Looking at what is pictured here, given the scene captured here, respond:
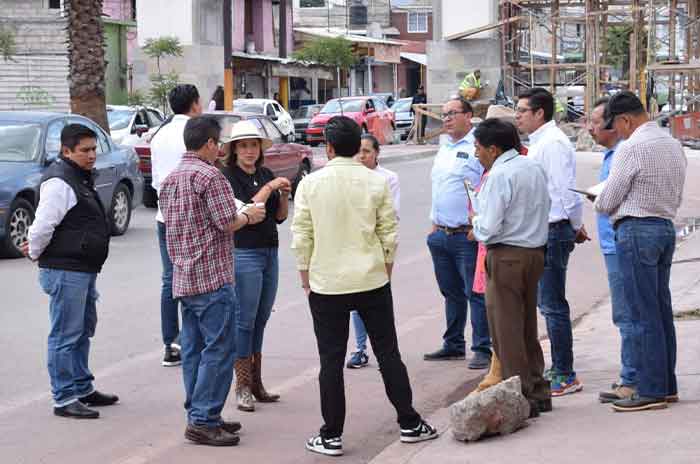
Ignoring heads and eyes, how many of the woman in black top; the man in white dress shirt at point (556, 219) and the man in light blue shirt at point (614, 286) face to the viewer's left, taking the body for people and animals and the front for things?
2

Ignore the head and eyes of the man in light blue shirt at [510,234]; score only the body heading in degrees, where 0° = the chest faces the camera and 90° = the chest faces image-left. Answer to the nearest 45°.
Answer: approximately 135°

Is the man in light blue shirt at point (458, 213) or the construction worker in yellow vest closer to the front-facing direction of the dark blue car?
the man in light blue shirt

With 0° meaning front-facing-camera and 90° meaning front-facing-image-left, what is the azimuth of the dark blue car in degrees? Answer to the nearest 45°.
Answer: approximately 45°

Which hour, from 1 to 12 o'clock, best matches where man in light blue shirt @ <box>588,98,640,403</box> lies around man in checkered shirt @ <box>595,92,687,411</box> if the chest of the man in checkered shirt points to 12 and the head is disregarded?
The man in light blue shirt is roughly at 1 o'clock from the man in checkered shirt.

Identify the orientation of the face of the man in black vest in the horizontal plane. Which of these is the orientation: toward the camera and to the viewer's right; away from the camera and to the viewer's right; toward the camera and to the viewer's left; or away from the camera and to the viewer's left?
toward the camera and to the viewer's right

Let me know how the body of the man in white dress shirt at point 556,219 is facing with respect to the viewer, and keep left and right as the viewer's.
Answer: facing to the left of the viewer

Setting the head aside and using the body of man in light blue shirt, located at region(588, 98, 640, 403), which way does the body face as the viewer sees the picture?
to the viewer's left

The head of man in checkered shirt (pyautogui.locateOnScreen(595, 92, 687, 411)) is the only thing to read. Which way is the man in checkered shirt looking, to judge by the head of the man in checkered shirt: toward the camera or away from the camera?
away from the camera

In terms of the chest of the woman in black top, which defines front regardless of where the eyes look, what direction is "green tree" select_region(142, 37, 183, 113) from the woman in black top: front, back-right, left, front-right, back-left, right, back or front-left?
back-left

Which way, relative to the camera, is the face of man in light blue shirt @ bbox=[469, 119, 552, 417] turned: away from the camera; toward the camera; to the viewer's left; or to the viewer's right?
to the viewer's left

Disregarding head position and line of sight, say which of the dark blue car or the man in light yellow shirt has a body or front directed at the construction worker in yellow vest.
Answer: the man in light yellow shirt

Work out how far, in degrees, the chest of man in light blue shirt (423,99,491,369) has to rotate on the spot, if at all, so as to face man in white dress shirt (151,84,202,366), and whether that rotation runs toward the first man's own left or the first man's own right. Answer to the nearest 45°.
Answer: approximately 45° to the first man's own right

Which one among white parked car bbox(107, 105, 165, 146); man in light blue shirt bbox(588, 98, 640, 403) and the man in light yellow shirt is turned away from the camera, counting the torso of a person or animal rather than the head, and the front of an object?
the man in light yellow shirt

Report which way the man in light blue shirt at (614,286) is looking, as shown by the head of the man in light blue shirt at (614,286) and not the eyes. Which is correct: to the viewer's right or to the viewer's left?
to the viewer's left

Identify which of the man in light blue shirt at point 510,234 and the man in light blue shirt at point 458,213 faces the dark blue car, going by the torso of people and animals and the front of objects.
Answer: the man in light blue shirt at point 510,234

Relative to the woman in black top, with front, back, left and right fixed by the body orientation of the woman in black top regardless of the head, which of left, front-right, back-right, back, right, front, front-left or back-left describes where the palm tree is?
back-left

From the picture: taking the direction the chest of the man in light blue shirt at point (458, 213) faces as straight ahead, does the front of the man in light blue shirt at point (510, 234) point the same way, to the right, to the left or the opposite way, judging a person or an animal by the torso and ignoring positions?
to the right
